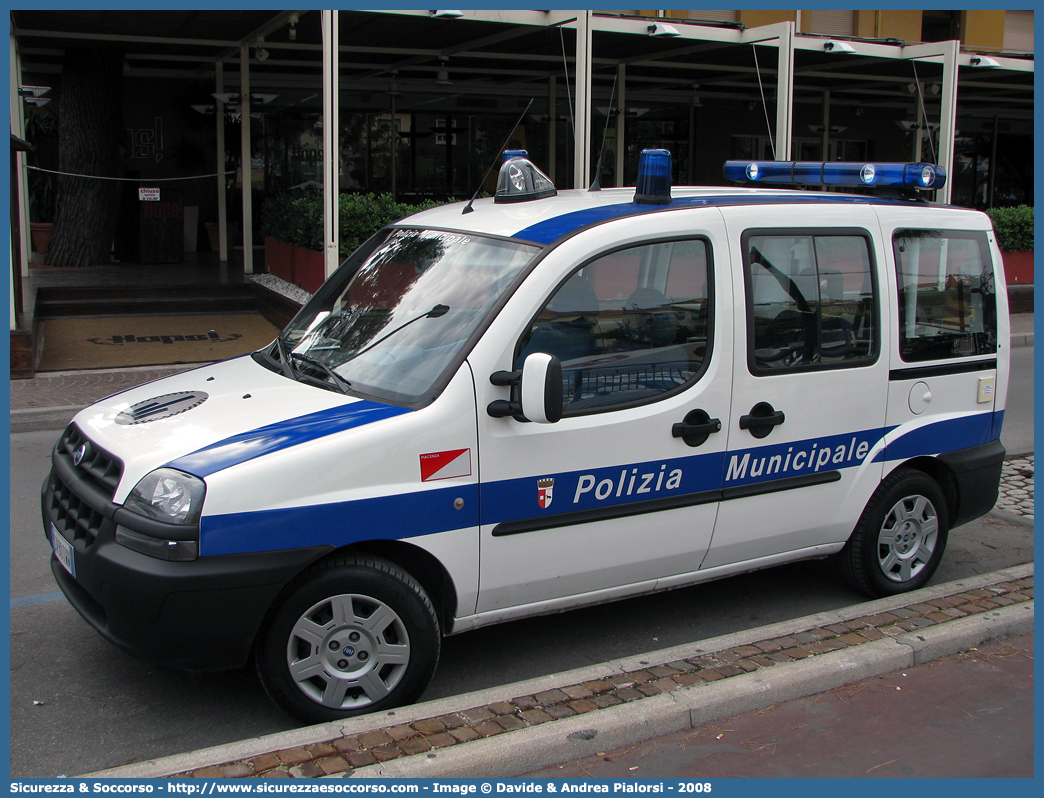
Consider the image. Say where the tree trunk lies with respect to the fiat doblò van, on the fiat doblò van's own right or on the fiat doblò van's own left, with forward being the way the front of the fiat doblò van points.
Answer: on the fiat doblò van's own right

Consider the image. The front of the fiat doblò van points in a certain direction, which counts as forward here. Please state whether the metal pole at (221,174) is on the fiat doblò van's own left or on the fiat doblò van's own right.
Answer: on the fiat doblò van's own right

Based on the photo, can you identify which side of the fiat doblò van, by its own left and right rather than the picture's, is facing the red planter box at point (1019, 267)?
back

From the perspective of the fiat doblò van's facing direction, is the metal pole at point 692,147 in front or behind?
behind

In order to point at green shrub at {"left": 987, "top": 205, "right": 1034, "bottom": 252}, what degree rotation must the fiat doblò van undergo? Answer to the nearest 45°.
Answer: approximately 180°

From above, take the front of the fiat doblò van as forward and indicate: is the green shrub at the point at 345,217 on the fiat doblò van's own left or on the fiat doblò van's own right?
on the fiat doblò van's own right

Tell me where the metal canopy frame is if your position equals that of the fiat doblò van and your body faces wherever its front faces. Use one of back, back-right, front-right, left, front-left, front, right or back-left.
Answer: back-right

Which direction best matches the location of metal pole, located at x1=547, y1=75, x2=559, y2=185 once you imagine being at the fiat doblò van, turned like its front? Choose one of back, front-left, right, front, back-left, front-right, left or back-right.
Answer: back-right

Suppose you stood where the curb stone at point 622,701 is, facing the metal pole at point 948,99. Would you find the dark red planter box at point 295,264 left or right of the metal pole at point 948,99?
left

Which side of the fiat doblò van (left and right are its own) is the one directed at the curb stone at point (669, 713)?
left

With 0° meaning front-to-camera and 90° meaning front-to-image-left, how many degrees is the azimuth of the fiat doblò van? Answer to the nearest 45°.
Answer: approximately 45°
